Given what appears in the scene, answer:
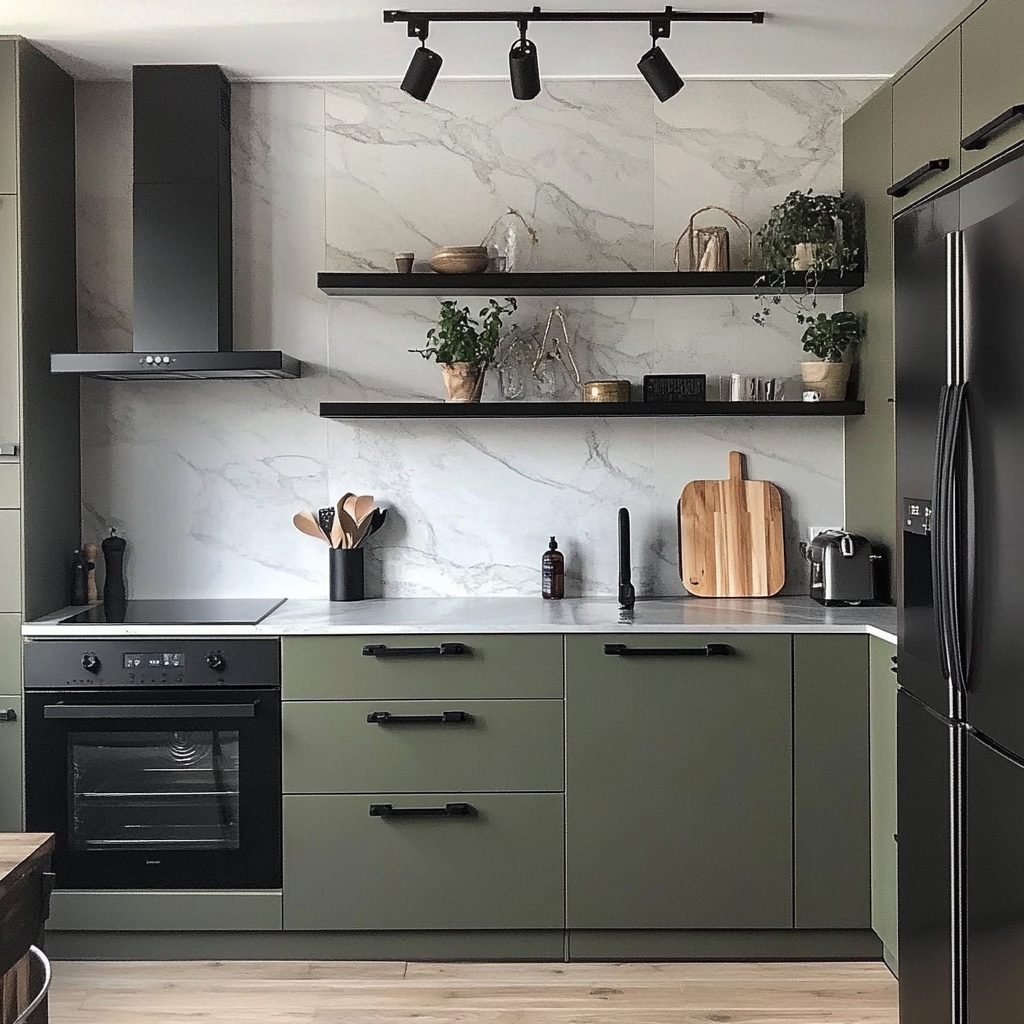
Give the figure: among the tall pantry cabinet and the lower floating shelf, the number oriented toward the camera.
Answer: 2

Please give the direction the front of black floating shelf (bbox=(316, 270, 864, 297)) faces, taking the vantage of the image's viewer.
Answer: facing the viewer

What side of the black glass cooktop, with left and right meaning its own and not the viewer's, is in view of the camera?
front

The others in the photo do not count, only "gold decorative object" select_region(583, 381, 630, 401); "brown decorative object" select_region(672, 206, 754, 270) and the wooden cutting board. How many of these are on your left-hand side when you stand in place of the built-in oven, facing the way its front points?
3

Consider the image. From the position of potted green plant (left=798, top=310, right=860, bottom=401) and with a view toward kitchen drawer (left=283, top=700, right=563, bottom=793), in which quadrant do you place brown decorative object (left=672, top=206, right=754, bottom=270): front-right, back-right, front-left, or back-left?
front-right

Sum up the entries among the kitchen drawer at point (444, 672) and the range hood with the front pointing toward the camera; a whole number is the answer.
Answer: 2

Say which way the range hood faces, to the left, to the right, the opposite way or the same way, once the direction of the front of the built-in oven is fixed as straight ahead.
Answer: the same way

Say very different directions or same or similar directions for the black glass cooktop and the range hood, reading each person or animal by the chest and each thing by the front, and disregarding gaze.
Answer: same or similar directions

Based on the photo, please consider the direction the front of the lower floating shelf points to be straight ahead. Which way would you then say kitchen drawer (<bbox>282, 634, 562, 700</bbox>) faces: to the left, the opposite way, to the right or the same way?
the same way

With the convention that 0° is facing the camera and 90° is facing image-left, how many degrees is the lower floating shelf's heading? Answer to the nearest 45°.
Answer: approximately 0°

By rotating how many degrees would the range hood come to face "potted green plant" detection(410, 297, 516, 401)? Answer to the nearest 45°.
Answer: approximately 90° to its left

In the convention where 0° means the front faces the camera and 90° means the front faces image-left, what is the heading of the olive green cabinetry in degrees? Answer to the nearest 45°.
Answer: approximately 0°
